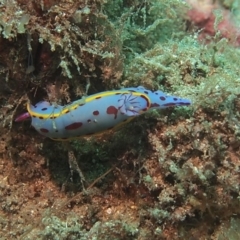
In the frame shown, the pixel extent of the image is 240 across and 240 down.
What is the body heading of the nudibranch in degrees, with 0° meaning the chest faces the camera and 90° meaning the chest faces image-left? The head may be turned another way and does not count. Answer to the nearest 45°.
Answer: approximately 90°
